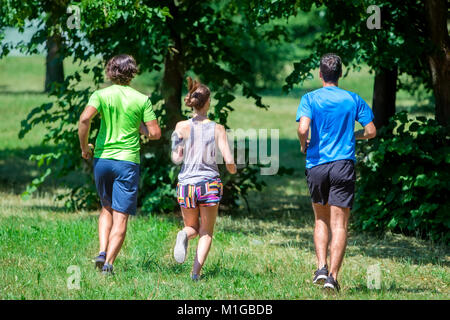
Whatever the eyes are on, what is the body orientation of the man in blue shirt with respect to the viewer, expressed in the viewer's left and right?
facing away from the viewer

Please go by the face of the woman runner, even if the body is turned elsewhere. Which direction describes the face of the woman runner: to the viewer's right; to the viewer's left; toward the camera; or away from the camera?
away from the camera

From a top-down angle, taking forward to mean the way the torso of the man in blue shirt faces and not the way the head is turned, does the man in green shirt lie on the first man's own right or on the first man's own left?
on the first man's own left

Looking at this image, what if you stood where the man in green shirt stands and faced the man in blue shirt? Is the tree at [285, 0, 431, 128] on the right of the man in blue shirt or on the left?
left

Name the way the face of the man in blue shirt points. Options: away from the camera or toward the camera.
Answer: away from the camera

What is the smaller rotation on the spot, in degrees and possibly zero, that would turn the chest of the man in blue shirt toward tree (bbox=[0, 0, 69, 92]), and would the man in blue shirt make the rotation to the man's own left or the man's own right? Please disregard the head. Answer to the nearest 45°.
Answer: approximately 45° to the man's own left

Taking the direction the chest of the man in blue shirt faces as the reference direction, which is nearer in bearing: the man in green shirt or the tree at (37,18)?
the tree

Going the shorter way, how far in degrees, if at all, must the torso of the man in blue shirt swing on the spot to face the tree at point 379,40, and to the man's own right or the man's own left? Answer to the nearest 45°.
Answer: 0° — they already face it

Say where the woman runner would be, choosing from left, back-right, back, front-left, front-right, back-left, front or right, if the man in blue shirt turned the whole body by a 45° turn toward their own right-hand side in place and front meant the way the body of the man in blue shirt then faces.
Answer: back-left

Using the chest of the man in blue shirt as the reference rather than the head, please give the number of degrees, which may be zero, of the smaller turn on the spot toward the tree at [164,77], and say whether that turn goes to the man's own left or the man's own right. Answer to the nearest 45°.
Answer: approximately 45° to the man's own left

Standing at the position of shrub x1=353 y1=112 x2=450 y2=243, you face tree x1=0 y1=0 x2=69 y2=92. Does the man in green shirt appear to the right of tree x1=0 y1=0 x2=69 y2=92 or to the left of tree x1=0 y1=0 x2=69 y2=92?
left

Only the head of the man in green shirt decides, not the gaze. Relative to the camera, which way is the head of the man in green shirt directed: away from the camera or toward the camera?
away from the camera

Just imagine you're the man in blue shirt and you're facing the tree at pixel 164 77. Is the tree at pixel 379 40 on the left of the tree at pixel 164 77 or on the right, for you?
right

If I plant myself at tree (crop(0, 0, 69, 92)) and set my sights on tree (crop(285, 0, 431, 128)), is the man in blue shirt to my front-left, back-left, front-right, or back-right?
front-right

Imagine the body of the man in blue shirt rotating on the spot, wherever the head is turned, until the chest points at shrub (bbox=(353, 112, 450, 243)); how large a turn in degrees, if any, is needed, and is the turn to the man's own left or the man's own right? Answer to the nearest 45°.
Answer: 0° — they already face it
